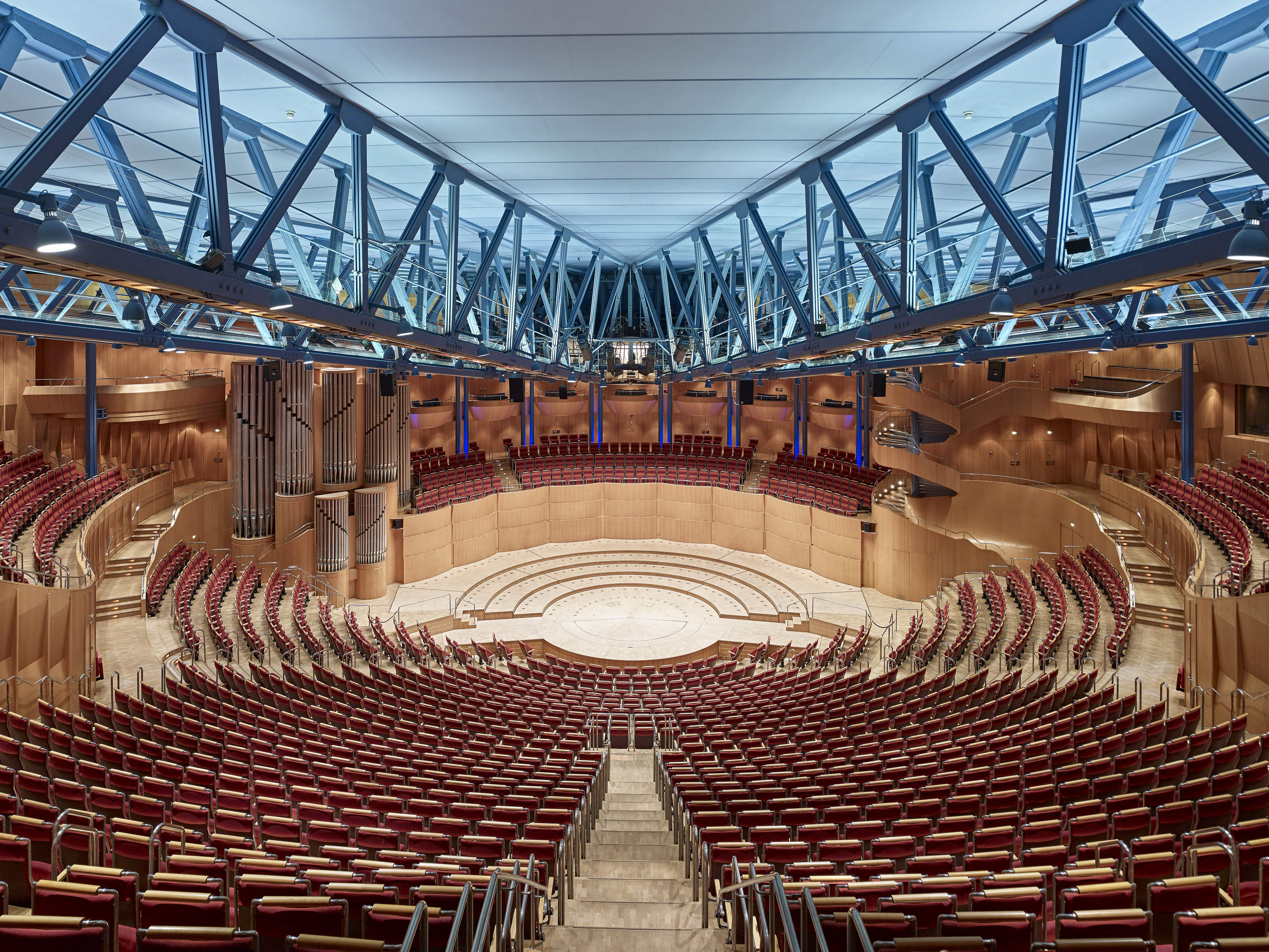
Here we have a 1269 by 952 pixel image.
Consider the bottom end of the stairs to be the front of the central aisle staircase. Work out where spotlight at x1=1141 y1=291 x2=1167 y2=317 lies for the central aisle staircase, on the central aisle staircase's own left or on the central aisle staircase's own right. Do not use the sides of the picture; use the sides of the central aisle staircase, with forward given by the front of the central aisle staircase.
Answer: on the central aisle staircase's own right

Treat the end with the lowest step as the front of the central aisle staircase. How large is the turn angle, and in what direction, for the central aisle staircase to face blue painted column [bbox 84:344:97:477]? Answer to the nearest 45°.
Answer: approximately 45° to its left

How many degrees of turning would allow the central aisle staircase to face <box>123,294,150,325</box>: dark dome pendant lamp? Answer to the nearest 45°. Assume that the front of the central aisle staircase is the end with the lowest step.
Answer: approximately 45° to its left

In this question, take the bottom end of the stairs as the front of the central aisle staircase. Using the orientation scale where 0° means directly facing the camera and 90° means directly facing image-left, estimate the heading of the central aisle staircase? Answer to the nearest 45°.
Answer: approximately 180°

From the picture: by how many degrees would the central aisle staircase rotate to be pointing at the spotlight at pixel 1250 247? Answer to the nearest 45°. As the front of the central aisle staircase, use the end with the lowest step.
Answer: approximately 135° to its right
